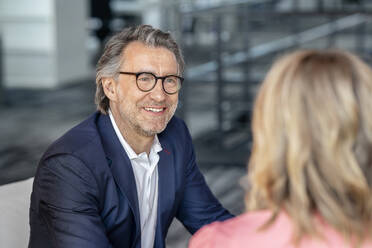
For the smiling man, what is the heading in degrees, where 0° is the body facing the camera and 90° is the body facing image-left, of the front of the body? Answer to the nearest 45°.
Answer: approximately 315°

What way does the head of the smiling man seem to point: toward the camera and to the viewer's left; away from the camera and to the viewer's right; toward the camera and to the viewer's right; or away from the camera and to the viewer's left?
toward the camera and to the viewer's right
